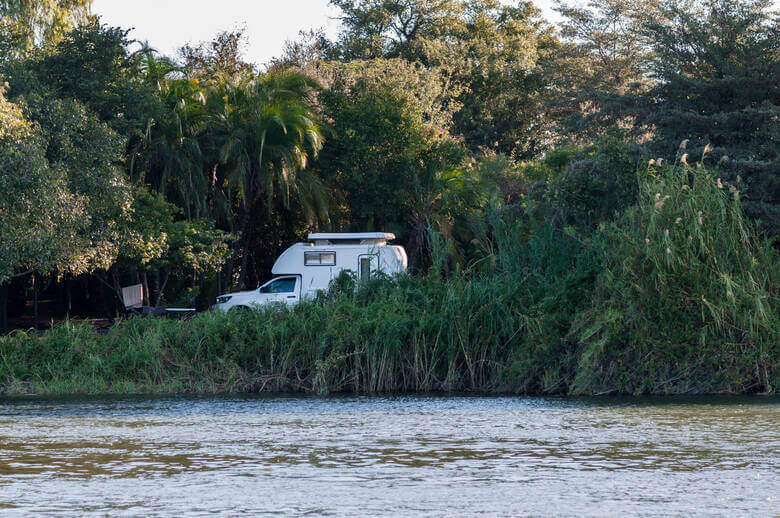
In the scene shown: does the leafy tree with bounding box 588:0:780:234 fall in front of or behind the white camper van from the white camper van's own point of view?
behind

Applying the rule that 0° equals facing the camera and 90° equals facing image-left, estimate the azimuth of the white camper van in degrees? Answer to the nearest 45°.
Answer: approximately 90°

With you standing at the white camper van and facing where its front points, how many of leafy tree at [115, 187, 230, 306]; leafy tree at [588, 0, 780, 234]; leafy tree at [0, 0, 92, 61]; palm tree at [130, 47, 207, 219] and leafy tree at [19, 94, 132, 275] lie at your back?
1

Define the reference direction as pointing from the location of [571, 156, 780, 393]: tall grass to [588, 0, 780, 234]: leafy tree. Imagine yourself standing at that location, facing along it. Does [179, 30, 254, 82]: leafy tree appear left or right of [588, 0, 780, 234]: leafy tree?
left

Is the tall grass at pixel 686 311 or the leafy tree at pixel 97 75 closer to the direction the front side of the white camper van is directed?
the leafy tree

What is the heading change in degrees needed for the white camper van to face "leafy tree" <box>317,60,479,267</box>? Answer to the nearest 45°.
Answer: approximately 135° to its right

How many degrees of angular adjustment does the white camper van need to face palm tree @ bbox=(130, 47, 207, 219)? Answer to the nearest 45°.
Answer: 0° — it already faces it

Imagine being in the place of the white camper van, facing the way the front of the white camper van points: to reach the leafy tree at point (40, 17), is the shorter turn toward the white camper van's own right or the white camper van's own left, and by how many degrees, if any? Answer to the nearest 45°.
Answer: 0° — it already faces it

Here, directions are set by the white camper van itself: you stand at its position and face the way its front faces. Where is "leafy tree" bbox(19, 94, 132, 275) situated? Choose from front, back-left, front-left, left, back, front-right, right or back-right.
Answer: front-left

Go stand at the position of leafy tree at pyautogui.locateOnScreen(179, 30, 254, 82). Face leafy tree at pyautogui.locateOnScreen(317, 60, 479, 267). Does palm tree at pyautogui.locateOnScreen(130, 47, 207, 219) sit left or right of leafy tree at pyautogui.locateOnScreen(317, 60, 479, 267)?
right

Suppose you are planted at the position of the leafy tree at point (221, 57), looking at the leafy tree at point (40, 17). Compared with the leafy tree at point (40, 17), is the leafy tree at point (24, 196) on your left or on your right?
left

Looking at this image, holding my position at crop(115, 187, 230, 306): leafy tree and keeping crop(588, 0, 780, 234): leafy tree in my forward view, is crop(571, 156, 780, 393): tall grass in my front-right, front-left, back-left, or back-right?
front-right

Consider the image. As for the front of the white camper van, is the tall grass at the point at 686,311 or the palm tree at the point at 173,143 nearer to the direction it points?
the palm tree

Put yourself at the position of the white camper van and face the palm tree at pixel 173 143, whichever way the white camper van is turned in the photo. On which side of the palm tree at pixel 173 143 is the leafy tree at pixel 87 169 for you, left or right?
left
